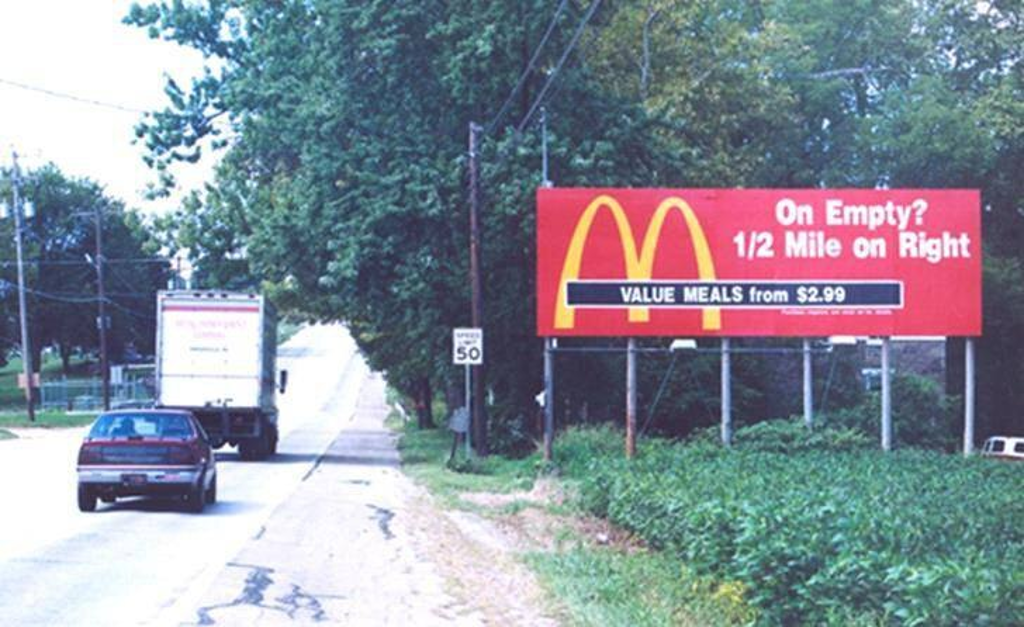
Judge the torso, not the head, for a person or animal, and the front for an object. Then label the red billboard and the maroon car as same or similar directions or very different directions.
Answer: very different directions

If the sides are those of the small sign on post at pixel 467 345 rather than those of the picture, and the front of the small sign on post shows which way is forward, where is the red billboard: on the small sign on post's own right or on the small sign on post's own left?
on the small sign on post's own left

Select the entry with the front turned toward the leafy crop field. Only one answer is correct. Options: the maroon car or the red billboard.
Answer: the red billboard

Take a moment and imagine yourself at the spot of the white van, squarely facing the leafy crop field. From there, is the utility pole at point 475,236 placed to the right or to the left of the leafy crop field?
right

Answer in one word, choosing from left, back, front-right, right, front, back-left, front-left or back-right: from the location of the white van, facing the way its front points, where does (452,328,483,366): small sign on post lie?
front-left

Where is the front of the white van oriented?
to the viewer's left

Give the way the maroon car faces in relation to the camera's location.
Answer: facing away from the viewer

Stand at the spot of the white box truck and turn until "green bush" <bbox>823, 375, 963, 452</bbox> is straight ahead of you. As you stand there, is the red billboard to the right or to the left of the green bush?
right
